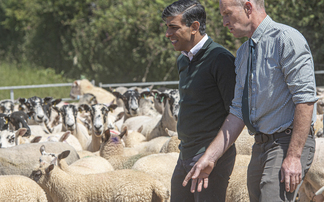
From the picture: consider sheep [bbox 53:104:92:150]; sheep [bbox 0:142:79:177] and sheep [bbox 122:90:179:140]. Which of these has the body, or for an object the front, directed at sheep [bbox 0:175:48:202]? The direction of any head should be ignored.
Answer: sheep [bbox 53:104:92:150]

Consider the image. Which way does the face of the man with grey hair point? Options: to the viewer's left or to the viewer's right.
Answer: to the viewer's left

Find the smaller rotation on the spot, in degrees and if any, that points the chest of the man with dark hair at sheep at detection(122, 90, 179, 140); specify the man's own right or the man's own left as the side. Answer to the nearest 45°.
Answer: approximately 135° to the man's own right

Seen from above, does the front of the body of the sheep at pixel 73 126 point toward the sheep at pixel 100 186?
yes

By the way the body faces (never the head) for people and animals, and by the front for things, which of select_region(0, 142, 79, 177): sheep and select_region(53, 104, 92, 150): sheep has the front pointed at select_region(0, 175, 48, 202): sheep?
select_region(53, 104, 92, 150): sheep

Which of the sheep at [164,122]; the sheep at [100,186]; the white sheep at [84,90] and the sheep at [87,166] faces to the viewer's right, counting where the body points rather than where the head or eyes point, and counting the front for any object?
the sheep at [164,122]
